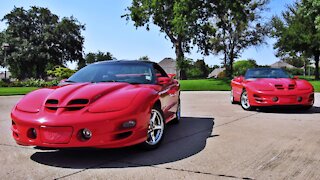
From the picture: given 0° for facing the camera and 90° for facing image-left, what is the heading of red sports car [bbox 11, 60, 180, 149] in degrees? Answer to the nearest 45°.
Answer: approximately 45°

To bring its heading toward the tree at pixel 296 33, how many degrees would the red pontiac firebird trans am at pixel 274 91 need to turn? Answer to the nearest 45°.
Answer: approximately 135° to its left

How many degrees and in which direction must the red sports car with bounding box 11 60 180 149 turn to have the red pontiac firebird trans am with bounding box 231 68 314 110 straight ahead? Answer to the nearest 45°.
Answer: approximately 180°

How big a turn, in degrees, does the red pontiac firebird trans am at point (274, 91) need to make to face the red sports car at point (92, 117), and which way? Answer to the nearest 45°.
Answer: approximately 45° to its right

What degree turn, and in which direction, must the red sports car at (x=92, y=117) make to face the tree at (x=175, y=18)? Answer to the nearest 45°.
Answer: approximately 135° to its right
